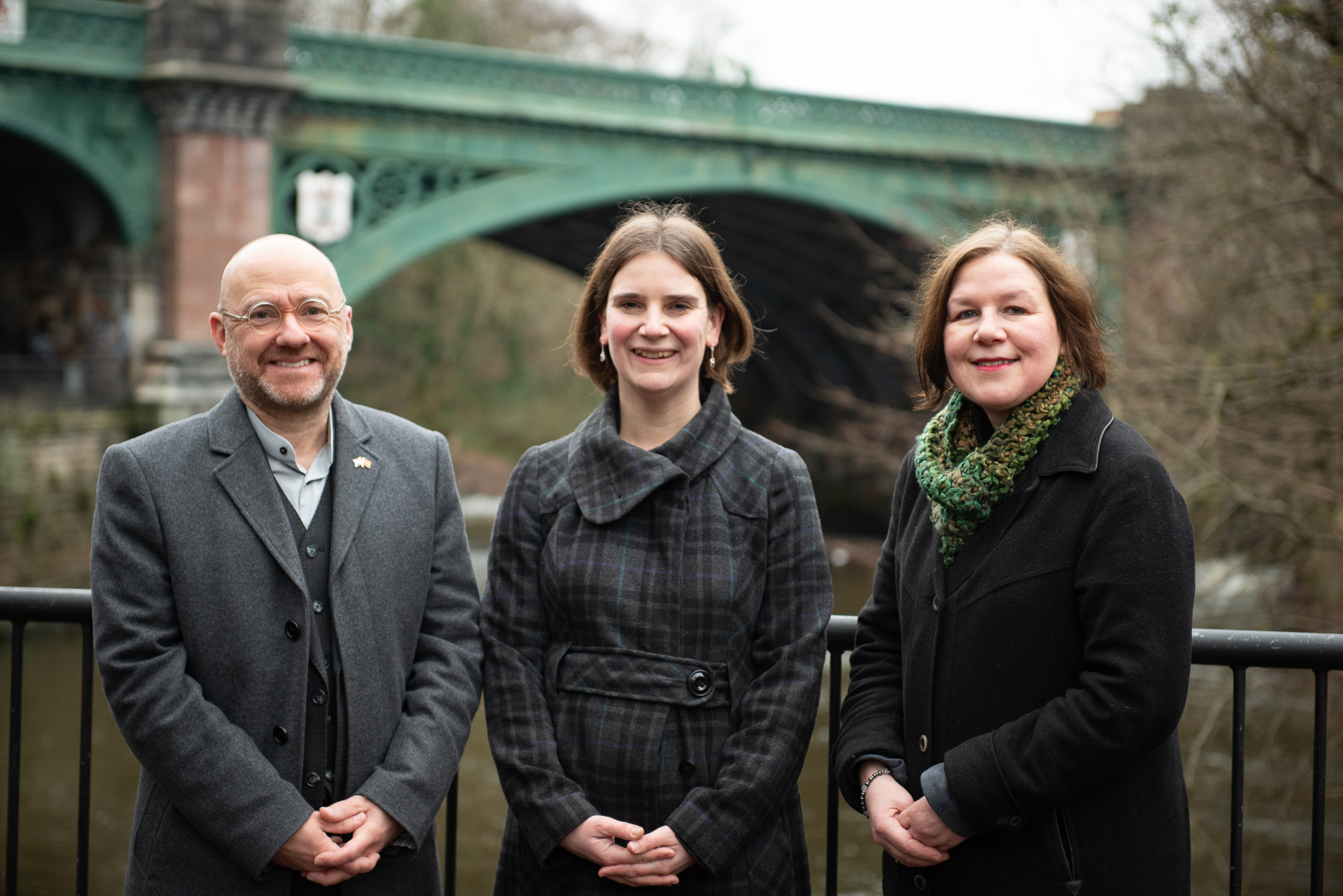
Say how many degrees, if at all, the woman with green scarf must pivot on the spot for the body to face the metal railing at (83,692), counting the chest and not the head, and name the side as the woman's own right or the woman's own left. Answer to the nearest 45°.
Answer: approximately 45° to the woman's own right

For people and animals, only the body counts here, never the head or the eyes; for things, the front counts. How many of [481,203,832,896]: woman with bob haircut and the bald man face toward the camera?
2

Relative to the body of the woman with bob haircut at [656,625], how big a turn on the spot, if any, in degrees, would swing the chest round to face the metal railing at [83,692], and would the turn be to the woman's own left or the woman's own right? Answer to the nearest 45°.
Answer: approximately 90° to the woman's own right

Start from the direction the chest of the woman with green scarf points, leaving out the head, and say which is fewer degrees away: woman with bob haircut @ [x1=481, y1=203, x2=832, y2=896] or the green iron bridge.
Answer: the woman with bob haircut

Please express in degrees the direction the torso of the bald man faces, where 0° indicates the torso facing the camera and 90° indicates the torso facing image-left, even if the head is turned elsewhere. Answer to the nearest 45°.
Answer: approximately 0°

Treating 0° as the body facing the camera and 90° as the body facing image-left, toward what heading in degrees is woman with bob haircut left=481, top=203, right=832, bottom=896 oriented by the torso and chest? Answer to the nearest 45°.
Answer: approximately 0°

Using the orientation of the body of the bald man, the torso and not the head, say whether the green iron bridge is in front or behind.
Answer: behind

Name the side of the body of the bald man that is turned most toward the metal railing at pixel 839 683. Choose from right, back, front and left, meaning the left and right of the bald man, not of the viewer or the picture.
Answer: left

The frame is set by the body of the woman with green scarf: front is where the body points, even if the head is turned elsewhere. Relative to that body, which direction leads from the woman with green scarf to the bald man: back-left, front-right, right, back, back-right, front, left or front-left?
front-right
